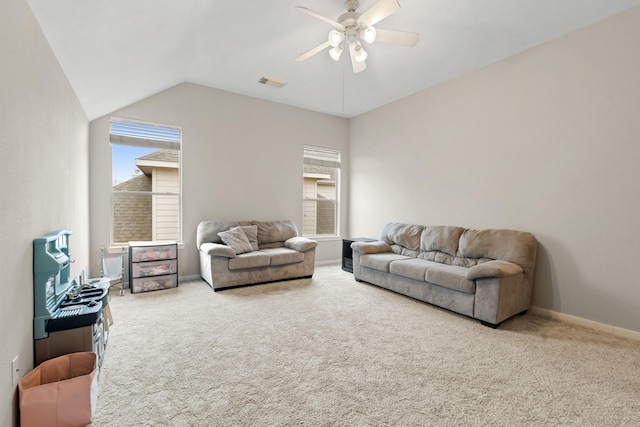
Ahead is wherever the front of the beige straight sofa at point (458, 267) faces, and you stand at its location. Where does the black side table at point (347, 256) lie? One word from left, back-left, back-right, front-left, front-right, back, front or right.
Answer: right

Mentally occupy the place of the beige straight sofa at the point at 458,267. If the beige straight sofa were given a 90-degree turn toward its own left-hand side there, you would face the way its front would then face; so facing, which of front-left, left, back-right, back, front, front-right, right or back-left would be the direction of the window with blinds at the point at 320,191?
back

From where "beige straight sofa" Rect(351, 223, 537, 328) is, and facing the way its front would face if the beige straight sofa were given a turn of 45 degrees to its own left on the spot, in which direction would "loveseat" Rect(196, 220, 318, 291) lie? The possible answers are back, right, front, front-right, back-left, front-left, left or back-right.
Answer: right

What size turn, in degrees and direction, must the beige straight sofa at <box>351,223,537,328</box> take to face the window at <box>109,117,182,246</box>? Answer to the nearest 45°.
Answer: approximately 45° to its right

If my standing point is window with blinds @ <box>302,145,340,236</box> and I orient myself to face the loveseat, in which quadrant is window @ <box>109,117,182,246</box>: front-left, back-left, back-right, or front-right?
front-right
